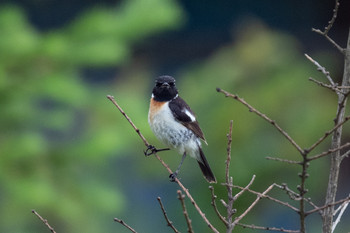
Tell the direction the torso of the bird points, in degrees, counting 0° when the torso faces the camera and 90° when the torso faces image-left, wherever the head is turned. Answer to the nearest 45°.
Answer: approximately 45°
